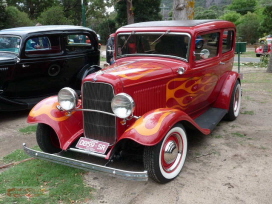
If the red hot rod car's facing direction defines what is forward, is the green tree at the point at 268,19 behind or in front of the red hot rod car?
behind

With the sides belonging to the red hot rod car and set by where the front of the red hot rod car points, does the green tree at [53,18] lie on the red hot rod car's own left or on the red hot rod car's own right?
on the red hot rod car's own right

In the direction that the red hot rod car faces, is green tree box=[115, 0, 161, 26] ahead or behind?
behind

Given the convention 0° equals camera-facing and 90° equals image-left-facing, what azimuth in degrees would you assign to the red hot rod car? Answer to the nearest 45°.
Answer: approximately 45°

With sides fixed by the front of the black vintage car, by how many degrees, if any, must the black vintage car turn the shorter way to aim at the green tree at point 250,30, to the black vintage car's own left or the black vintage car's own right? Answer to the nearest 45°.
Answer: approximately 180°

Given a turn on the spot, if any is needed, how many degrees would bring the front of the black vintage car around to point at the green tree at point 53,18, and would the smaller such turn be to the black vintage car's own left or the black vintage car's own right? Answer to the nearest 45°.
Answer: approximately 135° to the black vintage car's own right

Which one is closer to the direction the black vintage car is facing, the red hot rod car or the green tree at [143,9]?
the red hot rod car

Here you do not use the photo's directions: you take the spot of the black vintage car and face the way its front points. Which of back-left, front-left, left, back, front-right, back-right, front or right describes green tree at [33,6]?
back-right

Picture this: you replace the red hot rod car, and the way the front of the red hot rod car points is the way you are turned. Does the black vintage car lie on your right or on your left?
on your right
